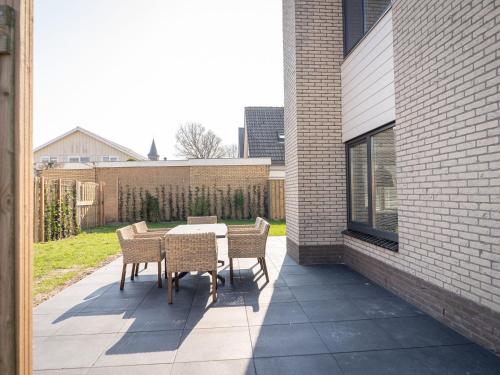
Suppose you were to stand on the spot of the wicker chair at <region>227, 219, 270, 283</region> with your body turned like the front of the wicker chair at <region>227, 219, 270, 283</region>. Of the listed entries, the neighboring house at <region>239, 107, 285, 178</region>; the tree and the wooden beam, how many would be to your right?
2

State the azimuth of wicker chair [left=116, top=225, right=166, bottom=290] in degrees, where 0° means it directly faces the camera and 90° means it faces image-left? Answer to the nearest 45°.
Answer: approximately 270°

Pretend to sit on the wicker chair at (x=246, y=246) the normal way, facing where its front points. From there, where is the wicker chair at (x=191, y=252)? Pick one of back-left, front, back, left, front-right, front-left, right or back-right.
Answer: front-left

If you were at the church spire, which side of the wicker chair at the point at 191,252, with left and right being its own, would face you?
front

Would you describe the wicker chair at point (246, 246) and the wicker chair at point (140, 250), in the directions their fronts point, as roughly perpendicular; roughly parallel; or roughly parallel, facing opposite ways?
roughly parallel, facing opposite ways

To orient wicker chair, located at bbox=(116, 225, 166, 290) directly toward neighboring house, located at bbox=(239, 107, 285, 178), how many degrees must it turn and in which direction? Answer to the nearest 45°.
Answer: approximately 45° to its left

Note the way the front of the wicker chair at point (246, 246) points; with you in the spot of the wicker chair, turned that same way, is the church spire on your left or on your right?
on your right

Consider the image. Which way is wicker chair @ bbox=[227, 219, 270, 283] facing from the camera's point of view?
to the viewer's left

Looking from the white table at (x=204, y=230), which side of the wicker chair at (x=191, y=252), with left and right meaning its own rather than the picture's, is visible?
front

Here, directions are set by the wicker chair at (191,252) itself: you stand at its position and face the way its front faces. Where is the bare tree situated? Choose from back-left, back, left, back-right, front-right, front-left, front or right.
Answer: front

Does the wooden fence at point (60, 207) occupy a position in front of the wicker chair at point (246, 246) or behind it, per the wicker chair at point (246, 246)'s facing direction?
in front

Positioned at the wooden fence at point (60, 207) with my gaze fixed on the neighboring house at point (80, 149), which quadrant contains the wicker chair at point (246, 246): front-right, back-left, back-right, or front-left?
back-right

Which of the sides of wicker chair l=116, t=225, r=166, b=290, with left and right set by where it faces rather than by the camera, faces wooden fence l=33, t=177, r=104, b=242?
left

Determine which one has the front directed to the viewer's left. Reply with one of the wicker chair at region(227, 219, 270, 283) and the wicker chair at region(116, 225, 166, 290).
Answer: the wicker chair at region(227, 219, 270, 283)

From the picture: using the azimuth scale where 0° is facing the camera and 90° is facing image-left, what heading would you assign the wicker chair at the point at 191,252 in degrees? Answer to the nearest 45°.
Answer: approximately 180°

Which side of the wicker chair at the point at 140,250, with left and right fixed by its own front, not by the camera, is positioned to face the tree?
left

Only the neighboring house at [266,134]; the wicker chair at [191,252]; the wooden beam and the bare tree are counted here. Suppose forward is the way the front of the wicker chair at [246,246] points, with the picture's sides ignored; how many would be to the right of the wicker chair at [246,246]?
2

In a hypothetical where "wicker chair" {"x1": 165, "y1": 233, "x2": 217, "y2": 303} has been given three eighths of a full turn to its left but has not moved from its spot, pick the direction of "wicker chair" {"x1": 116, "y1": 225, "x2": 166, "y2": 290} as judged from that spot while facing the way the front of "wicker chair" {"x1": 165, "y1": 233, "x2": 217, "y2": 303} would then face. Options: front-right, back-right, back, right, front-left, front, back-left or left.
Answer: right
